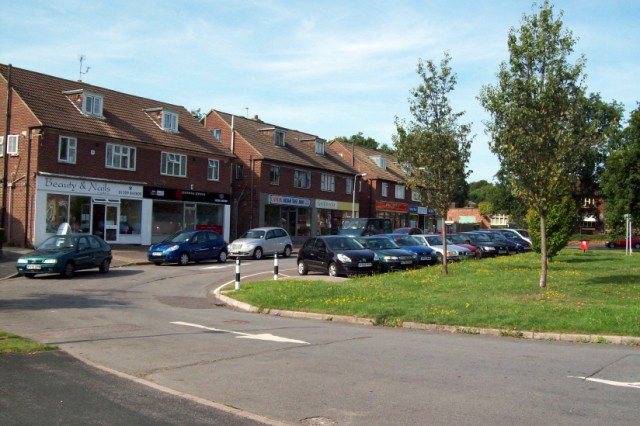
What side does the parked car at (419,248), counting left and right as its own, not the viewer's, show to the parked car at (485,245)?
left

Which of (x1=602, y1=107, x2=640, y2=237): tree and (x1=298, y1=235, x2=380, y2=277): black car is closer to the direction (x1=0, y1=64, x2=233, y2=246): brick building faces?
the black car

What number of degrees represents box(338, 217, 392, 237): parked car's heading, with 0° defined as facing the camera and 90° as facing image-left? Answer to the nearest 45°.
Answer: approximately 45°

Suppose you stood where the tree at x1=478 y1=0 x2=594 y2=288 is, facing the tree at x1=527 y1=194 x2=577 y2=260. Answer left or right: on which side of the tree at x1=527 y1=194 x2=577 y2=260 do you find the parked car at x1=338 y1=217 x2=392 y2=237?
left

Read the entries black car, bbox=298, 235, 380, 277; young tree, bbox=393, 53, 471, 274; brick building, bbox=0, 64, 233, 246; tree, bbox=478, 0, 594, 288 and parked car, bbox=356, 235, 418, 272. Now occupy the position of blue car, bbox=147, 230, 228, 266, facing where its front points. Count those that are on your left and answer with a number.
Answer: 4

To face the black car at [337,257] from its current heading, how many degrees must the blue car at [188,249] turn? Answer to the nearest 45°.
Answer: approximately 90° to its left

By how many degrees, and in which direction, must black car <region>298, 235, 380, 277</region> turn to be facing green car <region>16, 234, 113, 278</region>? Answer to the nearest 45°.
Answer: approximately 135° to its right
